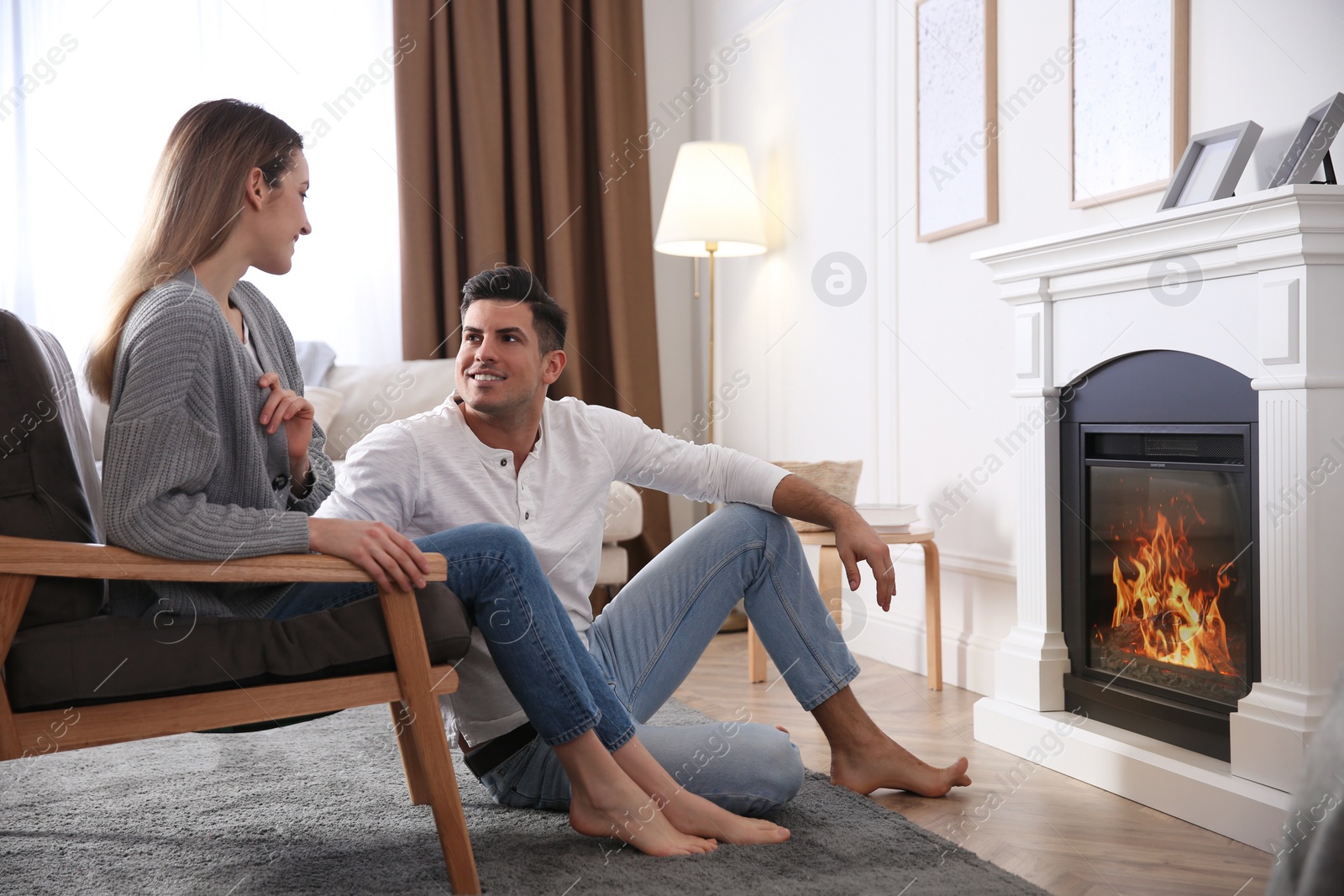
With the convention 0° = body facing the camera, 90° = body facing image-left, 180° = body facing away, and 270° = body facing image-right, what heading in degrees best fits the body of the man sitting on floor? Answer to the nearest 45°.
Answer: approximately 315°

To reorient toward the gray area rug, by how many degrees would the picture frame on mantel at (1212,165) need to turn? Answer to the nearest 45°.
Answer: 0° — it already faces it

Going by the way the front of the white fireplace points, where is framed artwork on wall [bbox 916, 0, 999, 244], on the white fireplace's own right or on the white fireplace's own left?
on the white fireplace's own right

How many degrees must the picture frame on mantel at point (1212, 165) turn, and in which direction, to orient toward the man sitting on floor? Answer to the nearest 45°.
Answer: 0° — it already faces them

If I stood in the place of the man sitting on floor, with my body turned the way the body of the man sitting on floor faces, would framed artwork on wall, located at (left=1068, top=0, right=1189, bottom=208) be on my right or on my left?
on my left
